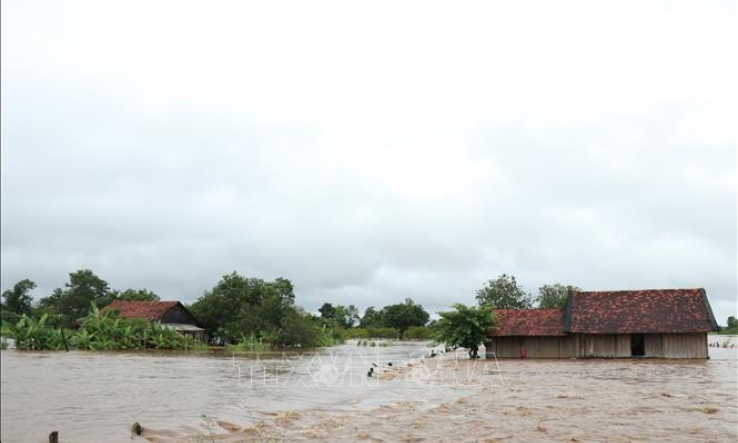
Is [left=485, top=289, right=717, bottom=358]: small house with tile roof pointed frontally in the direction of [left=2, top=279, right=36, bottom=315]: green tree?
no

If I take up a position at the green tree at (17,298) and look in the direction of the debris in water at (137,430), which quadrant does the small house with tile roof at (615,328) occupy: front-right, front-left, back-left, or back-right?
front-left

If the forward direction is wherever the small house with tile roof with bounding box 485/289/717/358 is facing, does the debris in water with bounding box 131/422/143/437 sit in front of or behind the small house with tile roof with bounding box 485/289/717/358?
in front

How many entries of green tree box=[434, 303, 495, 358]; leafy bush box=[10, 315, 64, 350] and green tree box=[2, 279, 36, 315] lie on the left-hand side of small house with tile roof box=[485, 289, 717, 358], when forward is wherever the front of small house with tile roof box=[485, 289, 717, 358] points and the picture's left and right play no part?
0

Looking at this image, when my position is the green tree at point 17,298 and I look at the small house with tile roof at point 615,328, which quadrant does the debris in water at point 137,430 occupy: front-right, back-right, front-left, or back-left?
front-right

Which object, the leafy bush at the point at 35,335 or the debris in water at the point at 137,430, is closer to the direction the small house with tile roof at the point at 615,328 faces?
the debris in water

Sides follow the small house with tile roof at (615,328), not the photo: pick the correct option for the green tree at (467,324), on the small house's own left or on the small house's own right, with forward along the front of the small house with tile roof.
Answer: on the small house's own right

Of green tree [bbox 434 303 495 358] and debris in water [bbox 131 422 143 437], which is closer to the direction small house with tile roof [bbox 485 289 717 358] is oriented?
the debris in water

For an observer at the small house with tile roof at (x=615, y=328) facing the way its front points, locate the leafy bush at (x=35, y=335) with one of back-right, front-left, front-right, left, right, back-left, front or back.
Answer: right

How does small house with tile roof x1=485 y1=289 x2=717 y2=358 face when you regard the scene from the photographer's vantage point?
facing the viewer

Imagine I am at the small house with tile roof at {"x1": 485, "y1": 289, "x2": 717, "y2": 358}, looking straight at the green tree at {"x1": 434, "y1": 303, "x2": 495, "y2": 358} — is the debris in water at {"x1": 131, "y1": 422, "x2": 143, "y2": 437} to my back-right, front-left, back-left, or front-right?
front-left
